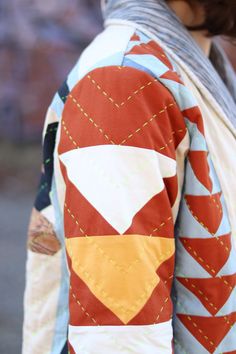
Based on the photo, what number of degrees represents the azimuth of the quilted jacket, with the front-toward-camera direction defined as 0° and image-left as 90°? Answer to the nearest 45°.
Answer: approximately 270°
